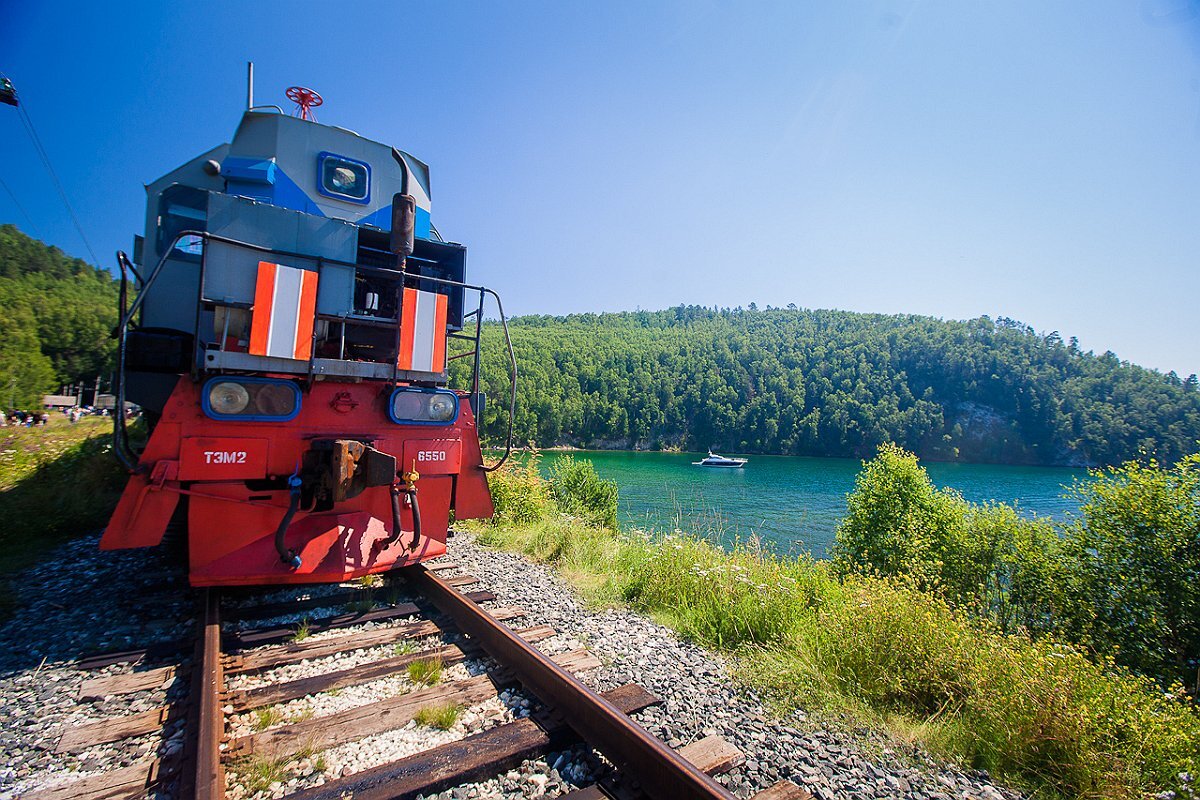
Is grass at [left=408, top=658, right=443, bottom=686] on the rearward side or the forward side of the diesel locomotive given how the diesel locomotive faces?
on the forward side

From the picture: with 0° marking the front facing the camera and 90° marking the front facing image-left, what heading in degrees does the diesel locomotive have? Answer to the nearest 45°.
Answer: approximately 0°

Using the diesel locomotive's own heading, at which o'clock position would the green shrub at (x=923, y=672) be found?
The green shrub is roughly at 10 o'clock from the diesel locomotive.

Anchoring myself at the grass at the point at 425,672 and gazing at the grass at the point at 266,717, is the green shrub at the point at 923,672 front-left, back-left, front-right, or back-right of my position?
back-left

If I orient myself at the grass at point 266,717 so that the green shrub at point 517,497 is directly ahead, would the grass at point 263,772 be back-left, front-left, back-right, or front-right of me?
back-right

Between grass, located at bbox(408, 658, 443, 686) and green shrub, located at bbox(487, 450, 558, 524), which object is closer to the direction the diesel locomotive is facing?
the grass

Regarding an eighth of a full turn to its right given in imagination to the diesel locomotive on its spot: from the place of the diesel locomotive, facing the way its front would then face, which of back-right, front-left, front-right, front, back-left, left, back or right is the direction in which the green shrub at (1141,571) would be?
back-left
